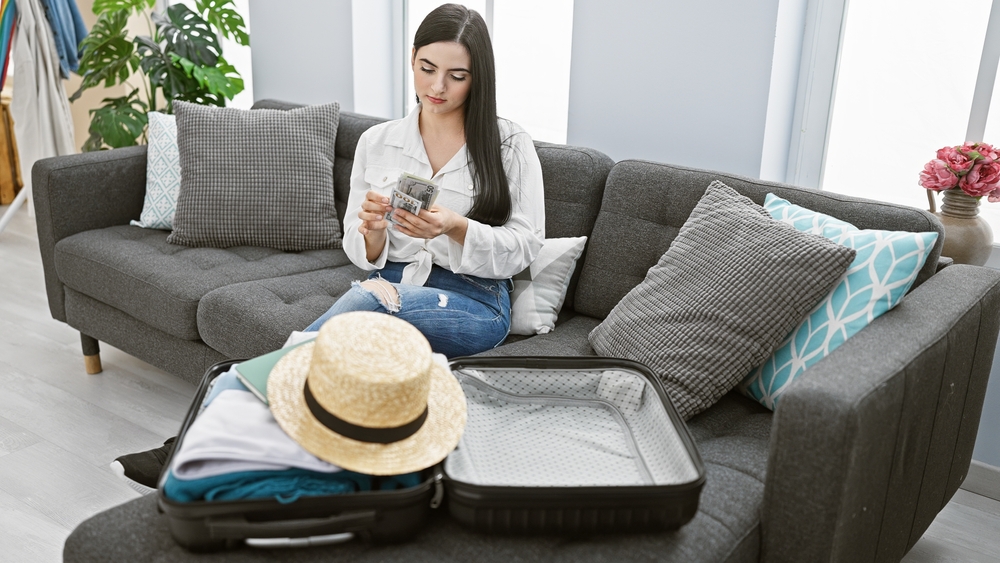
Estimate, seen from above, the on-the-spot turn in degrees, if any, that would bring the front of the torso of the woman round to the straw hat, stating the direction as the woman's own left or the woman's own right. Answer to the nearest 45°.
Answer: approximately 45° to the woman's own left

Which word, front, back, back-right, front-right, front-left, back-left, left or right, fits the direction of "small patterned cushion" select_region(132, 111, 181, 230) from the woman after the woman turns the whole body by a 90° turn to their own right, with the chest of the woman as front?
front

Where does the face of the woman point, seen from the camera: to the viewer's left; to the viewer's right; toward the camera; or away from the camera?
toward the camera

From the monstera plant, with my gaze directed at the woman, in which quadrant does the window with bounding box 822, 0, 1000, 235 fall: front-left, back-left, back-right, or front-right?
front-left

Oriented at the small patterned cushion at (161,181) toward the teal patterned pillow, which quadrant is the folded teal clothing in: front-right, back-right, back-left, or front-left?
front-right

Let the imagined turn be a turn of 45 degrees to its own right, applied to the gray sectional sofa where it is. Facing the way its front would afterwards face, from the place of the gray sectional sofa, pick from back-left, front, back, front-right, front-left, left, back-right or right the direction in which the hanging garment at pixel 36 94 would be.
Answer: front-right

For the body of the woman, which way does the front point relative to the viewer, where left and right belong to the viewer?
facing the viewer and to the left of the viewer

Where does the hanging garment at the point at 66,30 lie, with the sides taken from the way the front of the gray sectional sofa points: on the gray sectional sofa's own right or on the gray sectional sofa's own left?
on the gray sectional sofa's own right

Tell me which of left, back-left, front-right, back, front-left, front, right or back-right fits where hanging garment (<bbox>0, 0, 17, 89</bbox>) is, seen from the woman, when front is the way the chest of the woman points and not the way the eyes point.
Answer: right

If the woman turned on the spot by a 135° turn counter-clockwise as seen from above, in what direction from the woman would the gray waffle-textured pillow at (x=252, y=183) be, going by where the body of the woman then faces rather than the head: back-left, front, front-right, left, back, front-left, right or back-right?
back-left

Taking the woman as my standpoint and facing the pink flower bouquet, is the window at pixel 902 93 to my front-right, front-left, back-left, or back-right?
front-left
